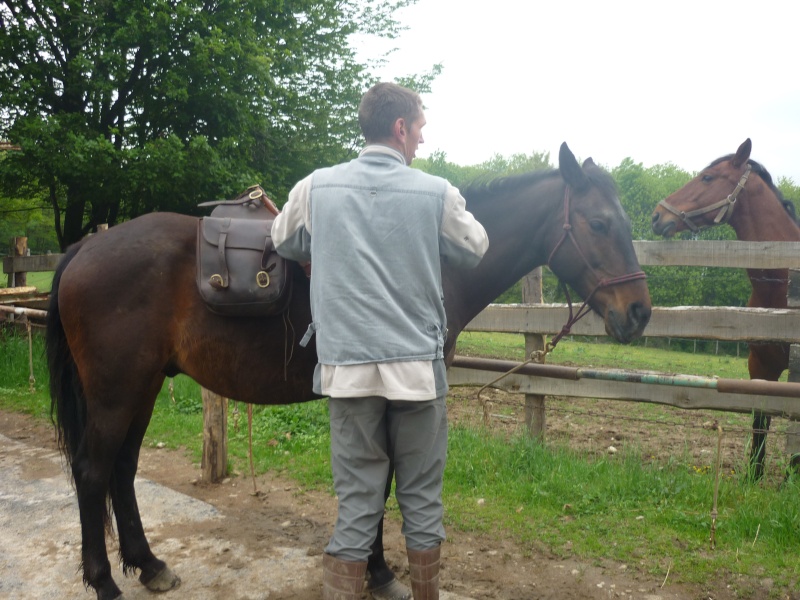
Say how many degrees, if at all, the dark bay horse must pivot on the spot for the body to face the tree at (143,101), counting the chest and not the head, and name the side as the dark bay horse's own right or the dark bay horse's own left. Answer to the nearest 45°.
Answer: approximately 90° to the dark bay horse's own left

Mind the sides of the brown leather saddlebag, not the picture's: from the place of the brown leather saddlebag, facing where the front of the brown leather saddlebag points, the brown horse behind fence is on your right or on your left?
on your left

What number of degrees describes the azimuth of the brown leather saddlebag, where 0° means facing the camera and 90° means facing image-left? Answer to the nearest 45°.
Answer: approximately 0°

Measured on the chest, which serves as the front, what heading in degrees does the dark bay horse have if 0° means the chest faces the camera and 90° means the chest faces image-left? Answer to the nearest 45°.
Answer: approximately 270°

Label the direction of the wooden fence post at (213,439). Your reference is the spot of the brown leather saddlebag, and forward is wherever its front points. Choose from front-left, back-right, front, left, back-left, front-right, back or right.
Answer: back

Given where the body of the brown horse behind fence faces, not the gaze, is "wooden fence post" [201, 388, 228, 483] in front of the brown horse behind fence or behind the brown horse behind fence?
in front

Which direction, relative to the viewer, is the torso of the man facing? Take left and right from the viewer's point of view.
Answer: facing away from the viewer

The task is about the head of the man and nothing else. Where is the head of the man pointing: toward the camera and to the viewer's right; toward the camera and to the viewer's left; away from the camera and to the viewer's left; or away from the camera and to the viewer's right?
away from the camera and to the viewer's right

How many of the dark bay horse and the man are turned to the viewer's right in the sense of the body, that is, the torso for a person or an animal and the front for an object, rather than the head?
1
